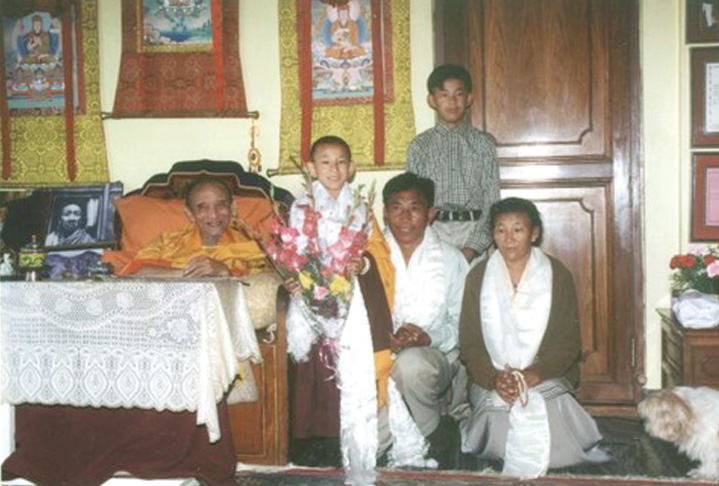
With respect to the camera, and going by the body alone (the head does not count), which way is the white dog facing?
to the viewer's left

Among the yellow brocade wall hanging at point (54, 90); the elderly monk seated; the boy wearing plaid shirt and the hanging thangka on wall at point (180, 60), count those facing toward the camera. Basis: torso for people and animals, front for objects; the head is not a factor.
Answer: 4

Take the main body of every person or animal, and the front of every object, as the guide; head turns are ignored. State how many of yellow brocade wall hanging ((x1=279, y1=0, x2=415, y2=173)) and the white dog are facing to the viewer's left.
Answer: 1

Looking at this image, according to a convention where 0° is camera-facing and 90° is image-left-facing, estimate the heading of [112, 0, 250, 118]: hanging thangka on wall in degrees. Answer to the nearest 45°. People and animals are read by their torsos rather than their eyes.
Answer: approximately 0°

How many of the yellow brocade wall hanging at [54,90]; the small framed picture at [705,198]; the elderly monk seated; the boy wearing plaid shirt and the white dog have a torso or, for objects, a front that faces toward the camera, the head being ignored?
4

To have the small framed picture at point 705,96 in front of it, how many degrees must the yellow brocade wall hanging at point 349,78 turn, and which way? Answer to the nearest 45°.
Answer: approximately 90° to its left

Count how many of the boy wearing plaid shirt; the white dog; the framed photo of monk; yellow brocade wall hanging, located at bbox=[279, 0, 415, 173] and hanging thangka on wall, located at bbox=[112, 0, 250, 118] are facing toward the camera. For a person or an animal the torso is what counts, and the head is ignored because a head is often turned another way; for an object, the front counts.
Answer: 4

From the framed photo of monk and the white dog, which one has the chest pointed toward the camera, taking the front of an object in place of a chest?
the framed photo of monk

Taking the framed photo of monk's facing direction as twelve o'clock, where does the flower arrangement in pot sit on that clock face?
The flower arrangement in pot is roughly at 10 o'clock from the framed photo of monk.

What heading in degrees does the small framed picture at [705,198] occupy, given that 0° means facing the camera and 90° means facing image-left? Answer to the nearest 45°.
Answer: approximately 0°

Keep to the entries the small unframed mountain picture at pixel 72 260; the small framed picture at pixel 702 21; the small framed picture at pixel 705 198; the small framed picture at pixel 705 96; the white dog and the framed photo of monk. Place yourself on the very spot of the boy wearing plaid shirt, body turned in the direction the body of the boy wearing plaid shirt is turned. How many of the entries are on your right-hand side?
2

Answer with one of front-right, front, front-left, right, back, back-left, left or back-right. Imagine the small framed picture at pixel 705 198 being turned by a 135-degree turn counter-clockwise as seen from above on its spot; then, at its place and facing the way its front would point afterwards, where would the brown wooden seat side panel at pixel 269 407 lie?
back
